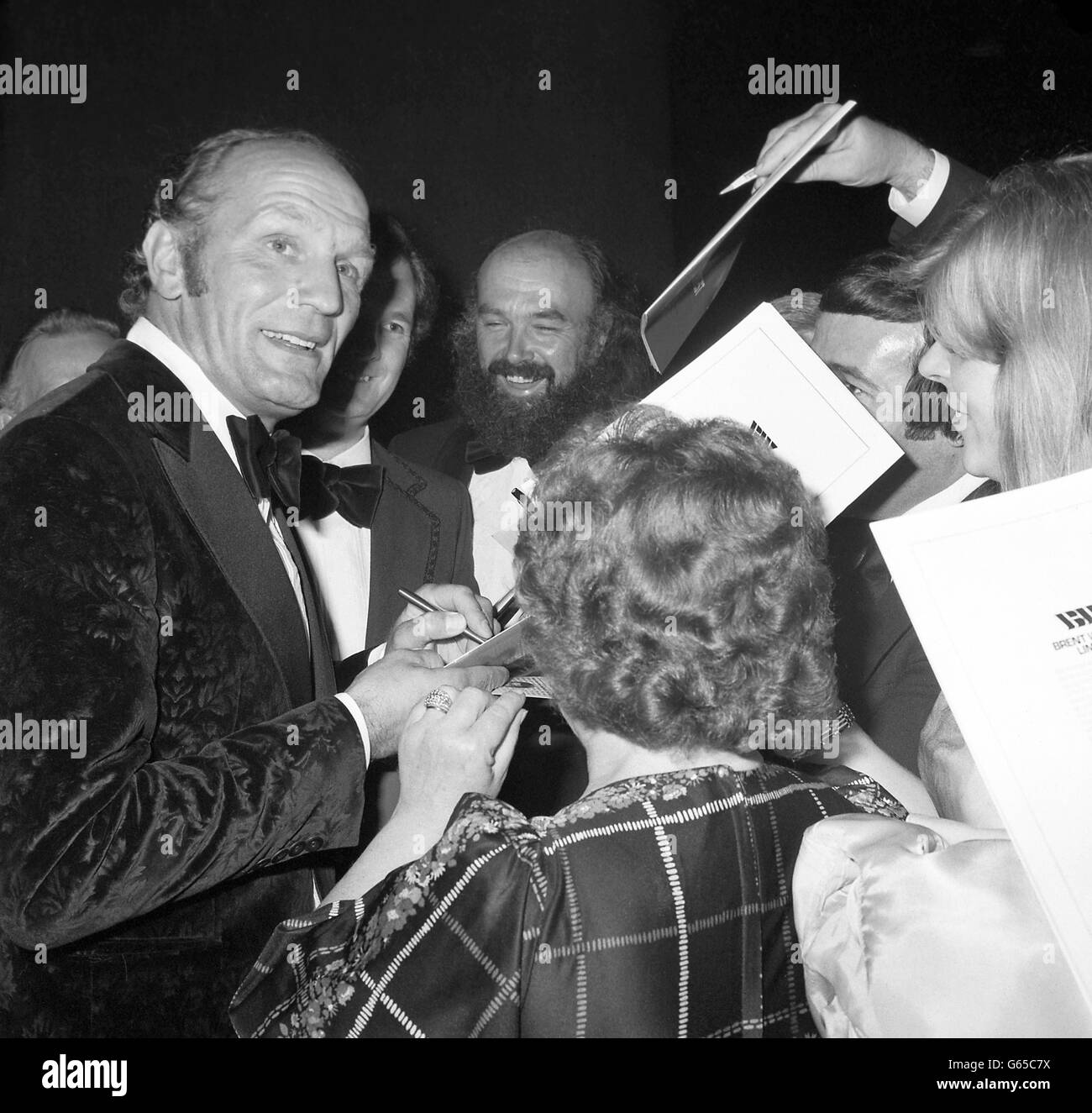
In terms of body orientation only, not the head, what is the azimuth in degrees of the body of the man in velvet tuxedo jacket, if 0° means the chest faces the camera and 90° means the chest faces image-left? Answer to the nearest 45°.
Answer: approximately 315°

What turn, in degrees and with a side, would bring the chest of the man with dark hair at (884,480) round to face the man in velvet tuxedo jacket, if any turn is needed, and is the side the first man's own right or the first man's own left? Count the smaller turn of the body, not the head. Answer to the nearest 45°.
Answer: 0° — they already face them

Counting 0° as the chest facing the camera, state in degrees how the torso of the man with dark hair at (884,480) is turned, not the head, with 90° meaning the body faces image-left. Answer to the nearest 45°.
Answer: approximately 45°

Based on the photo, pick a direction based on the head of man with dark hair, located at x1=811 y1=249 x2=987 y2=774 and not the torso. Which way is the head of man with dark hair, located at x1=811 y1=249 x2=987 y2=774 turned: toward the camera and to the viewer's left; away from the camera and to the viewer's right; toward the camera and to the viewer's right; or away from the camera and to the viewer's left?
toward the camera and to the viewer's left

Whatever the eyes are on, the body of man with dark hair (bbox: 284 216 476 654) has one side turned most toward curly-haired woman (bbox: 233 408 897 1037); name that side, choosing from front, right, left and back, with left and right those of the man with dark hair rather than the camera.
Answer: front

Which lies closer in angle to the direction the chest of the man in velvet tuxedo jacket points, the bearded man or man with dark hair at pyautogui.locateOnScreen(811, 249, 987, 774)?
the man with dark hair
